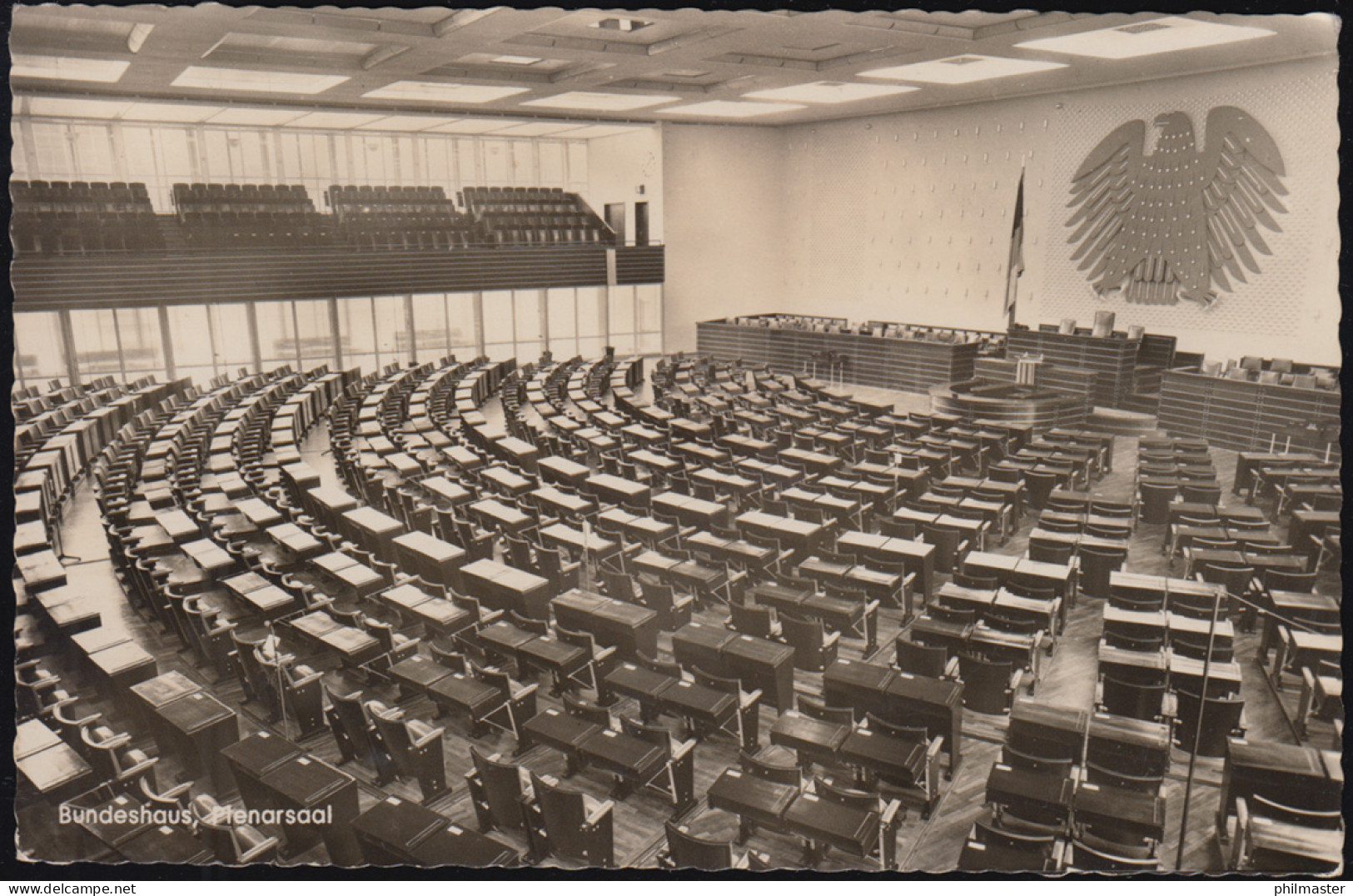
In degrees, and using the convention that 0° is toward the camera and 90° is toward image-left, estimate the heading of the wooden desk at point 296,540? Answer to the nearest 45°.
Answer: approximately 45°

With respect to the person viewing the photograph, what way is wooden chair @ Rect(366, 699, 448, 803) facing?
facing away from the viewer and to the right of the viewer

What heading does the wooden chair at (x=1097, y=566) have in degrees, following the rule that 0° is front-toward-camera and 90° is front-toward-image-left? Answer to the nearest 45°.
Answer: approximately 180°

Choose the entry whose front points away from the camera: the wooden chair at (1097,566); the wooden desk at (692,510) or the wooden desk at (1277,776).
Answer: the wooden chair

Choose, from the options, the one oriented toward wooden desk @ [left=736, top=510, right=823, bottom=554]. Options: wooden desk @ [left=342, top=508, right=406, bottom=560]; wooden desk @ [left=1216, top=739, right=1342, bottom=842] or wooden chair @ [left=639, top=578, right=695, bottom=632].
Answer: the wooden chair

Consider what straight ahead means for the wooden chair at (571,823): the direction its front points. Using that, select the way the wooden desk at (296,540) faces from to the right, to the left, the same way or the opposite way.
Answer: the opposite way

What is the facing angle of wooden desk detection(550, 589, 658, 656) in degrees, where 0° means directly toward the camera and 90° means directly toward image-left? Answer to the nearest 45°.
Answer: approximately 45°

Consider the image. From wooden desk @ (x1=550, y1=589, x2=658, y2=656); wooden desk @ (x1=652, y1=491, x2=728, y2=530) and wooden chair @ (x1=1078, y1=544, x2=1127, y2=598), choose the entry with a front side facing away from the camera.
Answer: the wooden chair

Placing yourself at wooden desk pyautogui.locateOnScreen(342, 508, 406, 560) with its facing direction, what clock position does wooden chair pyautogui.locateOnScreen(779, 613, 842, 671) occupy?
The wooden chair is roughly at 9 o'clock from the wooden desk.

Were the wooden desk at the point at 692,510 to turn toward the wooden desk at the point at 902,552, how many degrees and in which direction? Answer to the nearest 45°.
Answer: approximately 90° to its left

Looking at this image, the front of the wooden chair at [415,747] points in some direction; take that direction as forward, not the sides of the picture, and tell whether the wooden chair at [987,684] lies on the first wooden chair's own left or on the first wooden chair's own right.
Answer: on the first wooden chair's own right

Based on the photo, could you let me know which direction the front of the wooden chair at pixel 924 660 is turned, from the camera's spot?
facing away from the viewer and to the right of the viewer

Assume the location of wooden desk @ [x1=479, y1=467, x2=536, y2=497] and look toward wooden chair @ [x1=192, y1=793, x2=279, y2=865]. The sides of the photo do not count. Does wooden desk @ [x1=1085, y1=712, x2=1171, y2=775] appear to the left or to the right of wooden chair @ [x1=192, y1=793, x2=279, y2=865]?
left

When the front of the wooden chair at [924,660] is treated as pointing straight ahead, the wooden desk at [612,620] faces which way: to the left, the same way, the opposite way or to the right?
the opposite way

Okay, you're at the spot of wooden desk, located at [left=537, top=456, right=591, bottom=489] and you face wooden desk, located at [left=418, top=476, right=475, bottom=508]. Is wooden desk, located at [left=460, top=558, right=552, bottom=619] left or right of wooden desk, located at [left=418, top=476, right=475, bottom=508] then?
left

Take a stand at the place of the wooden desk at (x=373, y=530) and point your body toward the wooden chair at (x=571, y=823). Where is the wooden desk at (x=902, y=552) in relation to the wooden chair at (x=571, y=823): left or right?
left

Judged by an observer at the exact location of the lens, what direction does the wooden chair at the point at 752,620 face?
facing away from the viewer and to the right of the viewer
